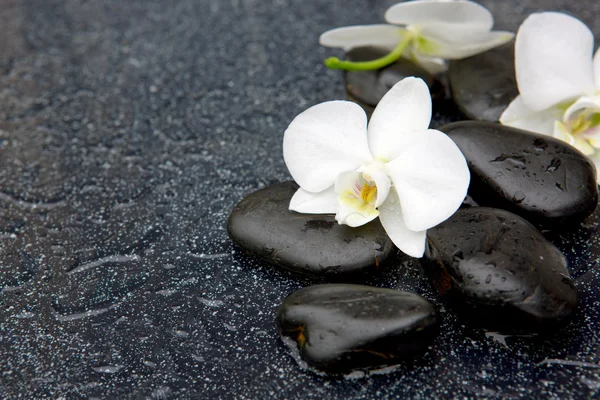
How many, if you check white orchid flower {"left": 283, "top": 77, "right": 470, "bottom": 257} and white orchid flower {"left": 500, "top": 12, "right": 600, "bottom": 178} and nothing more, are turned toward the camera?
2

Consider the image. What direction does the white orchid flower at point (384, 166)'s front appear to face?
toward the camera

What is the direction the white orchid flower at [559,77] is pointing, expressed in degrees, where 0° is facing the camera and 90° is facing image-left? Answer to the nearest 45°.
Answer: approximately 0°
